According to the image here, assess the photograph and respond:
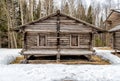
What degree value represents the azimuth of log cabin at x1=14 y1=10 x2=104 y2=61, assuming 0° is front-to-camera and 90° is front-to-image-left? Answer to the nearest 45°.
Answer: approximately 0°
